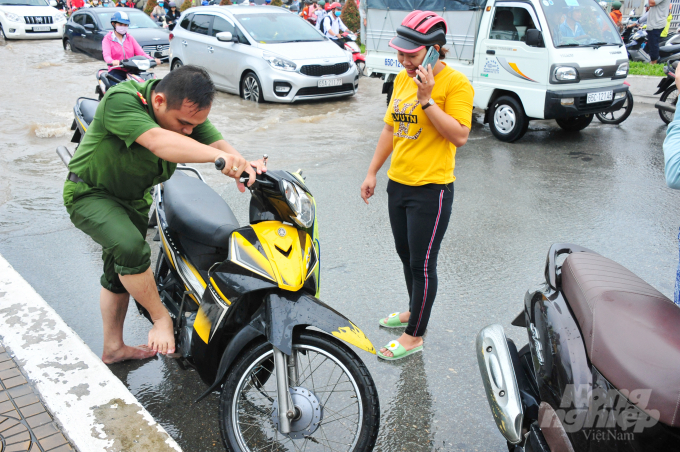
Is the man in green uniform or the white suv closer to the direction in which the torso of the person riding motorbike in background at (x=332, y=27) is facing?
the man in green uniform

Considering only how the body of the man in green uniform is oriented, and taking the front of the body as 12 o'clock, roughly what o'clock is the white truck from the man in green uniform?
The white truck is roughly at 9 o'clock from the man in green uniform.

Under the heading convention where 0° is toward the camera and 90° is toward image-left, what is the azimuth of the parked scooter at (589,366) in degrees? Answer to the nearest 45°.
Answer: approximately 315°

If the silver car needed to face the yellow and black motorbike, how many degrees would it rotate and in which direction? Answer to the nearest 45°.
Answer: approximately 45° to its right

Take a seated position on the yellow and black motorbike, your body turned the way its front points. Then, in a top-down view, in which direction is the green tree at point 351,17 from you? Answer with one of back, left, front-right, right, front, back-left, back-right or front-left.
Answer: back-left

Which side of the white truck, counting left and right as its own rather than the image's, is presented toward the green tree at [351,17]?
back

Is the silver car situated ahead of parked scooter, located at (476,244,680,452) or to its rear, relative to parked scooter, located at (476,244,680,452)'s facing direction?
to the rear

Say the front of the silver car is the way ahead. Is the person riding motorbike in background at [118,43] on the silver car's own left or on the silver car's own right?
on the silver car's own right

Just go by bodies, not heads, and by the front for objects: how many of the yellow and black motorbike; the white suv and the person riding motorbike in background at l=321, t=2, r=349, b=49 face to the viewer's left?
0

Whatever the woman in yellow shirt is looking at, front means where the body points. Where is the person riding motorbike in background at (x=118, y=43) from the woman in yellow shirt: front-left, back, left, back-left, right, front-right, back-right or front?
right

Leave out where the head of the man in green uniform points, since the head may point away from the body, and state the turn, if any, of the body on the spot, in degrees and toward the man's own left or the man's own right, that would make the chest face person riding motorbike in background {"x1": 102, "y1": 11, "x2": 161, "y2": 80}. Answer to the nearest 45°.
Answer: approximately 135° to the man's own left

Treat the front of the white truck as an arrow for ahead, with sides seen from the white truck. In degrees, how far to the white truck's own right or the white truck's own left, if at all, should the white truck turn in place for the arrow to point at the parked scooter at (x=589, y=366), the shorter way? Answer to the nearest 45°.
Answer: approximately 45° to the white truck's own right

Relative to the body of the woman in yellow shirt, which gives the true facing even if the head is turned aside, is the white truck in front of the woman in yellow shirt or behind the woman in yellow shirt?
behind
